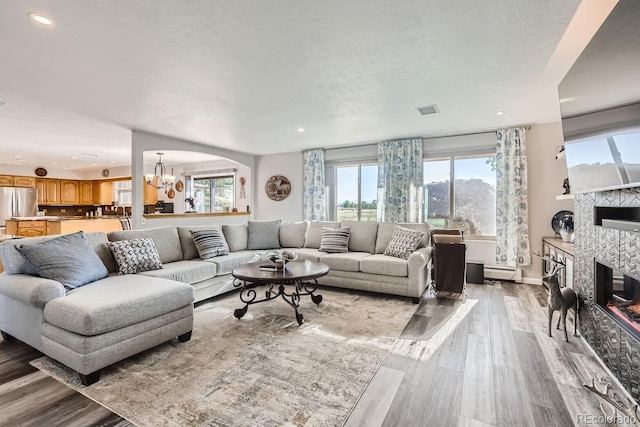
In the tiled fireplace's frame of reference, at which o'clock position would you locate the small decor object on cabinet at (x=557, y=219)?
The small decor object on cabinet is roughly at 4 o'clock from the tiled fireplace.

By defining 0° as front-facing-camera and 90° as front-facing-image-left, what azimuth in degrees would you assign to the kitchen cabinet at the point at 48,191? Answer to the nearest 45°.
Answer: approximately 0°

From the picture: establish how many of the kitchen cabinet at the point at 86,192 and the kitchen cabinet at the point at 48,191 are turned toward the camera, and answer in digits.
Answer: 2

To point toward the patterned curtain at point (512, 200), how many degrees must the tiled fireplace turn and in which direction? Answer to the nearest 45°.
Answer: approximately 90° to its right

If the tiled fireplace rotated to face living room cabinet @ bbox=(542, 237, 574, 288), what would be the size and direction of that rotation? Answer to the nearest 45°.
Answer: approximately 135° to its right

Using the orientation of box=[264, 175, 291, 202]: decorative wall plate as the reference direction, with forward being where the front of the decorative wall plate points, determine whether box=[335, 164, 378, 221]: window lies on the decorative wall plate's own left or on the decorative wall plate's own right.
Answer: on the decorative wall plate's own left

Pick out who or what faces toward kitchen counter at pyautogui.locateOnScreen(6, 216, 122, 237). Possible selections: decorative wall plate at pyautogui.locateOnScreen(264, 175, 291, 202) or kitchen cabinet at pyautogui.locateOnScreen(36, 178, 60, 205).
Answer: the kitchen cabinet

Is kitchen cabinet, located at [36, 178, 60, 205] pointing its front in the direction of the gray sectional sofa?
yes

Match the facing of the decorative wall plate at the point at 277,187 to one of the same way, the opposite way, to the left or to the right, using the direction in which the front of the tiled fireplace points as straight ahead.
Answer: to the left
